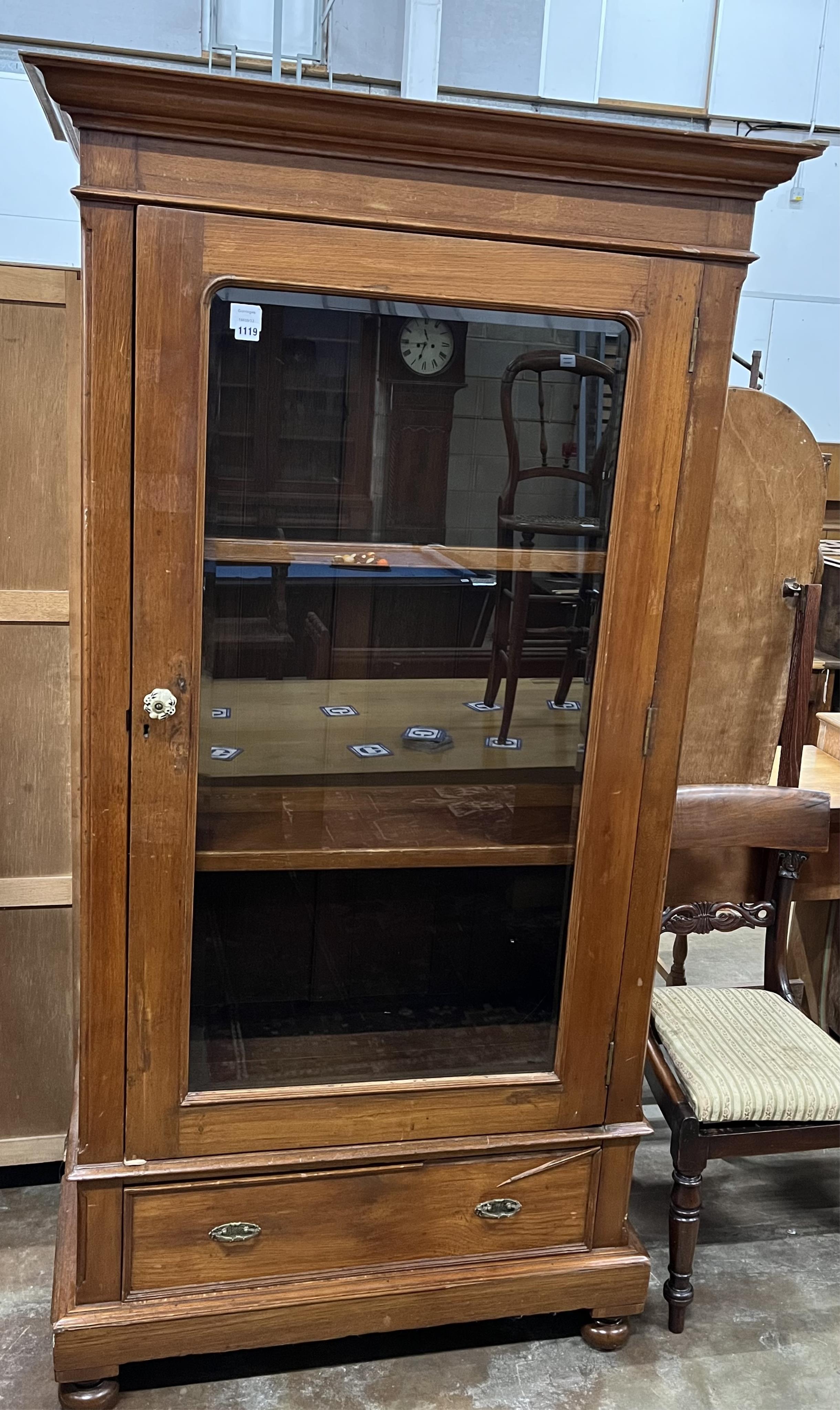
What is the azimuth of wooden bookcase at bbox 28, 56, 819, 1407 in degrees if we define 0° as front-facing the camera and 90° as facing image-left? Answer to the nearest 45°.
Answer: approximately 0°

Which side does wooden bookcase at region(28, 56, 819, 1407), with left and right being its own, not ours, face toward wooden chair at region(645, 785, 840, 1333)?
left
